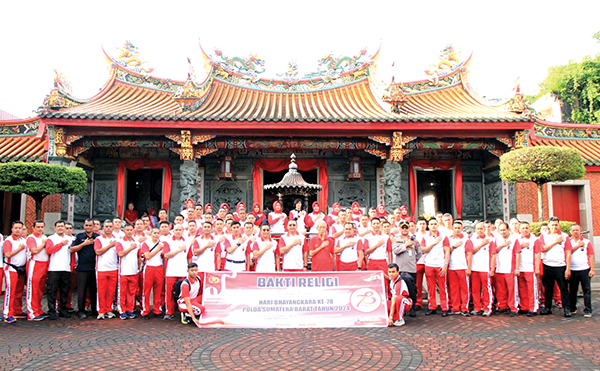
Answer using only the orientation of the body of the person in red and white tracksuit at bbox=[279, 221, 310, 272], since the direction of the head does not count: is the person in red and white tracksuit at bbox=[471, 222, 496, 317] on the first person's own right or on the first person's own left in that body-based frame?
on the first person's own left

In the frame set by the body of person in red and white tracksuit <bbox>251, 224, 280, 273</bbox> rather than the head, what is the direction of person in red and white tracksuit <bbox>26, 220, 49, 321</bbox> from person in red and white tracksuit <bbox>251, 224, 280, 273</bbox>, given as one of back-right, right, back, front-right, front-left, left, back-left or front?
right

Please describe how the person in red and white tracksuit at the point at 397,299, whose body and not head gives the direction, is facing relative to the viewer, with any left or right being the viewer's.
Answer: facing the viewer and to the left of the viewer

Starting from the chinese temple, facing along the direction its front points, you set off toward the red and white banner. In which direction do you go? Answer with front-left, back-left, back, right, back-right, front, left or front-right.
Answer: front

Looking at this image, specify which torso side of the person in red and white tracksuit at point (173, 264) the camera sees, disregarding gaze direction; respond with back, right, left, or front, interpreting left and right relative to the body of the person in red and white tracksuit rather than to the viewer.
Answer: front

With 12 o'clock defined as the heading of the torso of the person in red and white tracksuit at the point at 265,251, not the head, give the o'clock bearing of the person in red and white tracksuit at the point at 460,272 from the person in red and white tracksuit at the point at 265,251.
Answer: the person in red and white tracksuit at the point at 460,272 is roughly at 9 o'clock from the person in red and white tracksuit at the point at 265,251.

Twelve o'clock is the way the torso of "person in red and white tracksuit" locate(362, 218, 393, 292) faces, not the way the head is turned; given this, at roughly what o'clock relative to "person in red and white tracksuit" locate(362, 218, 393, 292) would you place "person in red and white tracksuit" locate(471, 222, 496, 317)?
"person in red and white tracksuit" locate(471, 222, 496, 317) is roughly at 9 o'clock from "person in red and white tracksuit" locate(362, 218, 393, 292).

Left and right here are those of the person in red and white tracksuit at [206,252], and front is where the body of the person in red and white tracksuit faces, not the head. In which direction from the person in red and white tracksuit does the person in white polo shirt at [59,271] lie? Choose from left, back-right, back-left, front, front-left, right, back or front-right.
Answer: right

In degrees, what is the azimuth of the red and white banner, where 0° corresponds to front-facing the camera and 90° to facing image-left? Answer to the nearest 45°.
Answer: approximately 0°

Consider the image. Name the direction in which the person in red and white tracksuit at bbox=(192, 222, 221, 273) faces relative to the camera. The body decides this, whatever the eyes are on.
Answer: toward the camera

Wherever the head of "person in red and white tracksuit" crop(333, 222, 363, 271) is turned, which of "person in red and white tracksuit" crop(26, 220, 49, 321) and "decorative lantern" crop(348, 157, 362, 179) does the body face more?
the person in red and white tracksuit

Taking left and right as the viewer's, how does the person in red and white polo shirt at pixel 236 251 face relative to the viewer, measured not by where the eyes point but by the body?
facing the viewer

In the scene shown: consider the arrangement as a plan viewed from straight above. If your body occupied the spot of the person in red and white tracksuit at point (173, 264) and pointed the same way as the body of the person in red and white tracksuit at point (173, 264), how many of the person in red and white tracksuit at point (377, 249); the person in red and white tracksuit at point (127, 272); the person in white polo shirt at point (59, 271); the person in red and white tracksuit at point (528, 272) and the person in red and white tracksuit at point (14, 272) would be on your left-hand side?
2

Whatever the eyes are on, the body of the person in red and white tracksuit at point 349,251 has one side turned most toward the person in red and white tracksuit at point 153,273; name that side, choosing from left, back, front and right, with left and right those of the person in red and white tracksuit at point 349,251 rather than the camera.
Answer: right
